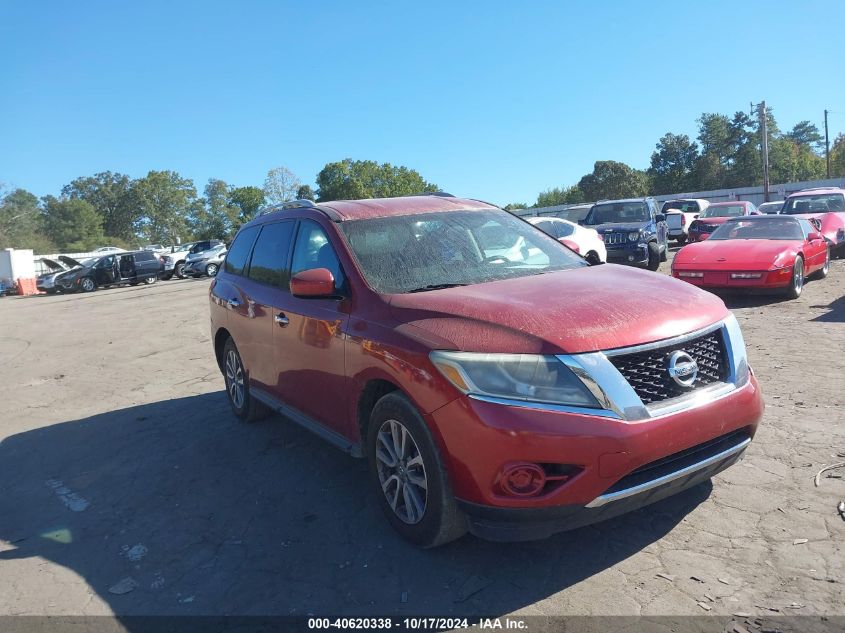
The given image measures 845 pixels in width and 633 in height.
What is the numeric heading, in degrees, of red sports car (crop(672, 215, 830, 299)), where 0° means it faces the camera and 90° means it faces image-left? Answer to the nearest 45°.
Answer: approximately 45°

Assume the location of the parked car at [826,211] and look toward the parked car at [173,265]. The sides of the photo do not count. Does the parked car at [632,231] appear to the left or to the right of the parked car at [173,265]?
left

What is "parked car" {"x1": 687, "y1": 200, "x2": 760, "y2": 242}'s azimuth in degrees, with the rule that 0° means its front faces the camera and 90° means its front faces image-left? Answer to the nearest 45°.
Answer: approximately 45°

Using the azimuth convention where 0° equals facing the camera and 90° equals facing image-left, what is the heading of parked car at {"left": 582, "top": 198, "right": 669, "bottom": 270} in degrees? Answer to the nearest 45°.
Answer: approximately 45°

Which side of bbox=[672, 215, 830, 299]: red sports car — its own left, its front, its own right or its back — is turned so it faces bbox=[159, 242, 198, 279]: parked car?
right

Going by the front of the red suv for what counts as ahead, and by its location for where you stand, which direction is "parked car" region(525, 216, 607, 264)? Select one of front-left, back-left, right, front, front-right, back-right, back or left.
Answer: back-left
